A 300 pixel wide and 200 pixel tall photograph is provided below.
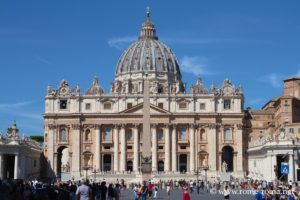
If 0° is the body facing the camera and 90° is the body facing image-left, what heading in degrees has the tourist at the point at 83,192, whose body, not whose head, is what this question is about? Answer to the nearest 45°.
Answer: approximately 180°
